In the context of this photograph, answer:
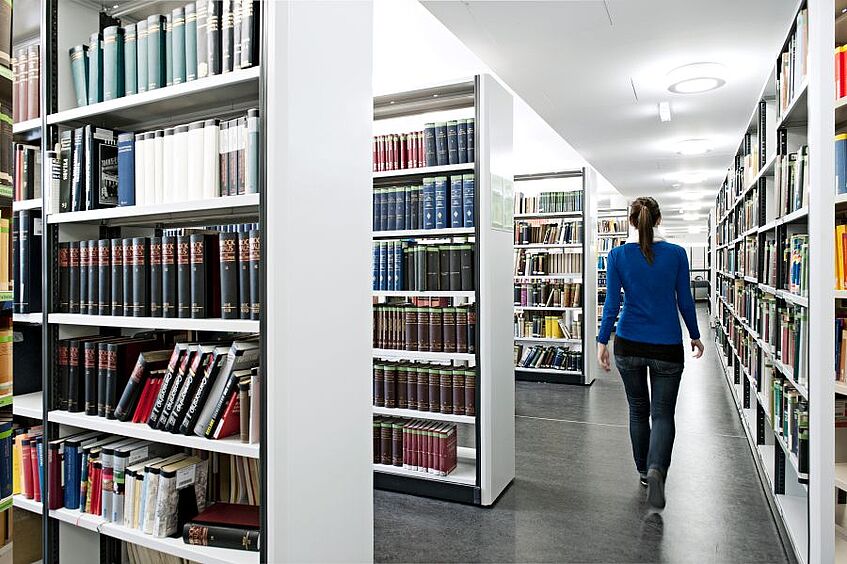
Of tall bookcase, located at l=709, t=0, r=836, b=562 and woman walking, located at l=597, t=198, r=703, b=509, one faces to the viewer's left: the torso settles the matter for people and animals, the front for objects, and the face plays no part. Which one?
the tall bookcase

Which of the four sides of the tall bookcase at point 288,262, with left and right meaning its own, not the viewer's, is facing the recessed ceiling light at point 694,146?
back

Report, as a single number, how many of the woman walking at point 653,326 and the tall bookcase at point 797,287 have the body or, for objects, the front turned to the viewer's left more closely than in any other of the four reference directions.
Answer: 1

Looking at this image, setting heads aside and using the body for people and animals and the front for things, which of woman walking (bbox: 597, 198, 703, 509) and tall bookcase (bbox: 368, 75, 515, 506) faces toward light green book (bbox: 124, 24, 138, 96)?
the tall bookcase

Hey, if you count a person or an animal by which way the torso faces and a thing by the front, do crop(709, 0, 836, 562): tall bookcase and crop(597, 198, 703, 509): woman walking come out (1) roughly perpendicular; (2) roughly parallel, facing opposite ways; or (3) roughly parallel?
roughly perpendicular

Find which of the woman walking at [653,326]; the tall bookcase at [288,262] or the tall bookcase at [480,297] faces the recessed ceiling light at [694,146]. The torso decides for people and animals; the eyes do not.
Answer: the woman walking

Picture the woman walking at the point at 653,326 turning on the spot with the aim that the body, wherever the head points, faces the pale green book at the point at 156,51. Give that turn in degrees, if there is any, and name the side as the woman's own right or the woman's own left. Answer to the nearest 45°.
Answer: approximately 135° to the woman's own left

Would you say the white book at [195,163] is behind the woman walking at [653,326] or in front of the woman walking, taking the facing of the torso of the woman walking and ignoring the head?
behind

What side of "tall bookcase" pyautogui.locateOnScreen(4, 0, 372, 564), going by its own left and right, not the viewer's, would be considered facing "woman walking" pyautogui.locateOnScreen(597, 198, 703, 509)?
back

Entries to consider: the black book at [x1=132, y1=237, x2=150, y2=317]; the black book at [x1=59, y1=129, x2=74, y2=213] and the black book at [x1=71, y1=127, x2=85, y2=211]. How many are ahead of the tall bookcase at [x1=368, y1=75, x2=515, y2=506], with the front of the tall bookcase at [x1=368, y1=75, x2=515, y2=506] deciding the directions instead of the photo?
3

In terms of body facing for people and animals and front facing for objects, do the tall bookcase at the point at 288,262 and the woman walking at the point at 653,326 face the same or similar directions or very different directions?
very different directions

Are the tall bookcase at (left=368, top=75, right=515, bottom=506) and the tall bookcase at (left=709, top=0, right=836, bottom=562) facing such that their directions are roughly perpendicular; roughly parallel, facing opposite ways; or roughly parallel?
roughly perpendicular

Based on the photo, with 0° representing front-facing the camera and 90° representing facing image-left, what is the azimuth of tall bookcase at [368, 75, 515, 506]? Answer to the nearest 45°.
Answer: approximately 45°

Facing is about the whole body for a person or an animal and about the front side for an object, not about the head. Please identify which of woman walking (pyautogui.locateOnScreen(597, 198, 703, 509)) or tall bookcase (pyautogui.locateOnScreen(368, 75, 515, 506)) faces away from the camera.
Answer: the woman walking

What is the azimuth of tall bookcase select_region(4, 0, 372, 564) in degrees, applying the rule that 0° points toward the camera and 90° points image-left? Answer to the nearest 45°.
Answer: approximately 45°

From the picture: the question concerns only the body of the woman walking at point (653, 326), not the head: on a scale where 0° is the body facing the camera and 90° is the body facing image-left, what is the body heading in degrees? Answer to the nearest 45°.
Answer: approximately 180°
